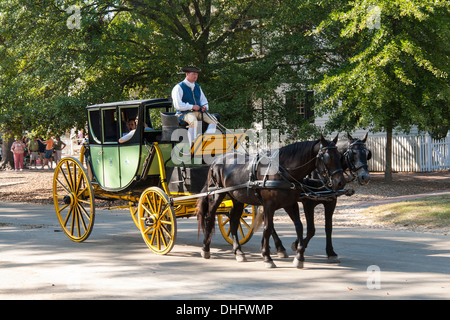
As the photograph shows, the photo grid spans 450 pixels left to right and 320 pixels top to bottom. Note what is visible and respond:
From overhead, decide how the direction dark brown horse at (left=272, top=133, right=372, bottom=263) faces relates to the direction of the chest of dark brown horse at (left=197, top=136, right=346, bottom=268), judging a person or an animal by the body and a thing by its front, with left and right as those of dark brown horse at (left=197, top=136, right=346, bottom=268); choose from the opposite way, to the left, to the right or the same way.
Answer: the same way

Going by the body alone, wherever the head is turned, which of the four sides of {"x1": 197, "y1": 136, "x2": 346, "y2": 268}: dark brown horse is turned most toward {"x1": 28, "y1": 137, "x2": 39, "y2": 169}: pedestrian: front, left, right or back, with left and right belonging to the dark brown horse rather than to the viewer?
back

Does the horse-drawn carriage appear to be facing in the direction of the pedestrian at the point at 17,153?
no

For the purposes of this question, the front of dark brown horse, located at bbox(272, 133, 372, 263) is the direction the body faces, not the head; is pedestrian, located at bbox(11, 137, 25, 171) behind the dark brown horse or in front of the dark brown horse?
behind

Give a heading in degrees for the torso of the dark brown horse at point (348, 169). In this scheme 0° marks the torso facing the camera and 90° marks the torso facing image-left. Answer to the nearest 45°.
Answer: approximately 315°

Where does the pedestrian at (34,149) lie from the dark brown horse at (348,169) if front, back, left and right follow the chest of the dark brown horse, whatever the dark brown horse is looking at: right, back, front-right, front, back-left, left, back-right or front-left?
back

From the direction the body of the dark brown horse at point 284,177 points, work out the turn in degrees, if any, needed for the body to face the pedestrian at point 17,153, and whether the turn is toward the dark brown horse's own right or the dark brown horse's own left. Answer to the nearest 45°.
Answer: approximately 180°

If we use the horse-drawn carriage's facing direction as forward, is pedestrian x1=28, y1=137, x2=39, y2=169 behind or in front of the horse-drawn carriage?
behind

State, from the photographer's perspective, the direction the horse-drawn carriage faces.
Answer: facing the viewer and to the right of the viewer

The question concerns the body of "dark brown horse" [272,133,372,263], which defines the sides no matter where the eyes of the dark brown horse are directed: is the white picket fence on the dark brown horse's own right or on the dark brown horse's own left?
on the dark brown horse's own left
